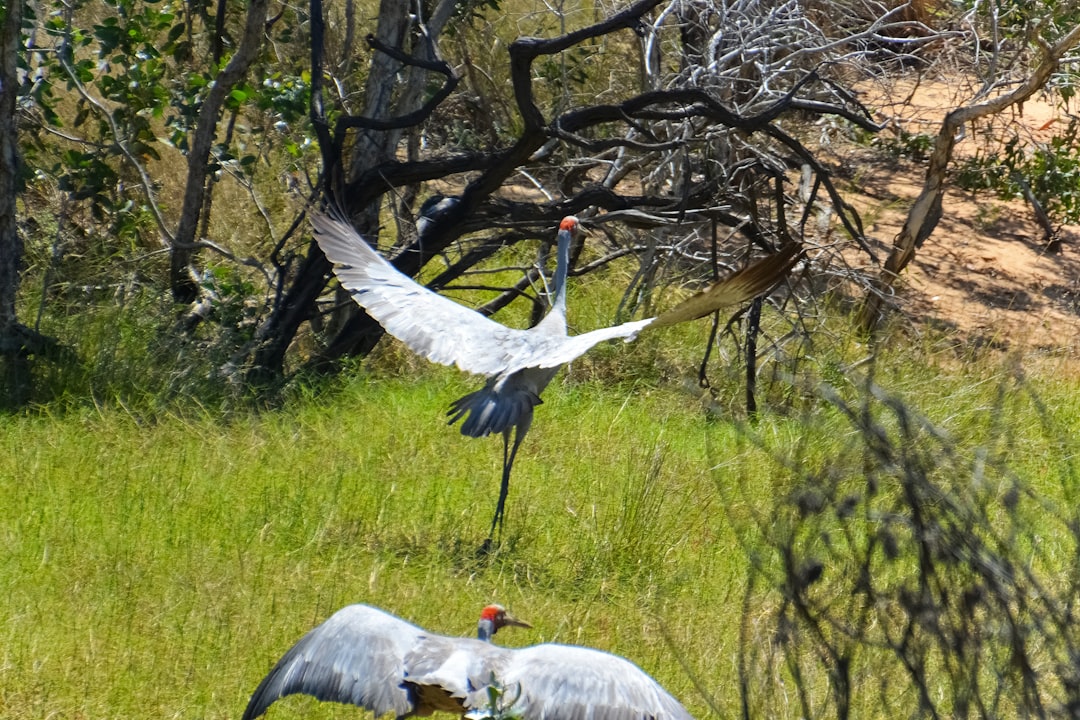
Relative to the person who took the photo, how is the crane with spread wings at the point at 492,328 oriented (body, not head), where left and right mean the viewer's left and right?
facing away from the viewer and to the right of the viewer

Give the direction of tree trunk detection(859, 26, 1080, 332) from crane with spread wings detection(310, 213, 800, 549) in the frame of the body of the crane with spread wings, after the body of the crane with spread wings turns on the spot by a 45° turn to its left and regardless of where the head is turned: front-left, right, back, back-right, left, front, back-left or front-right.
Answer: front-right
